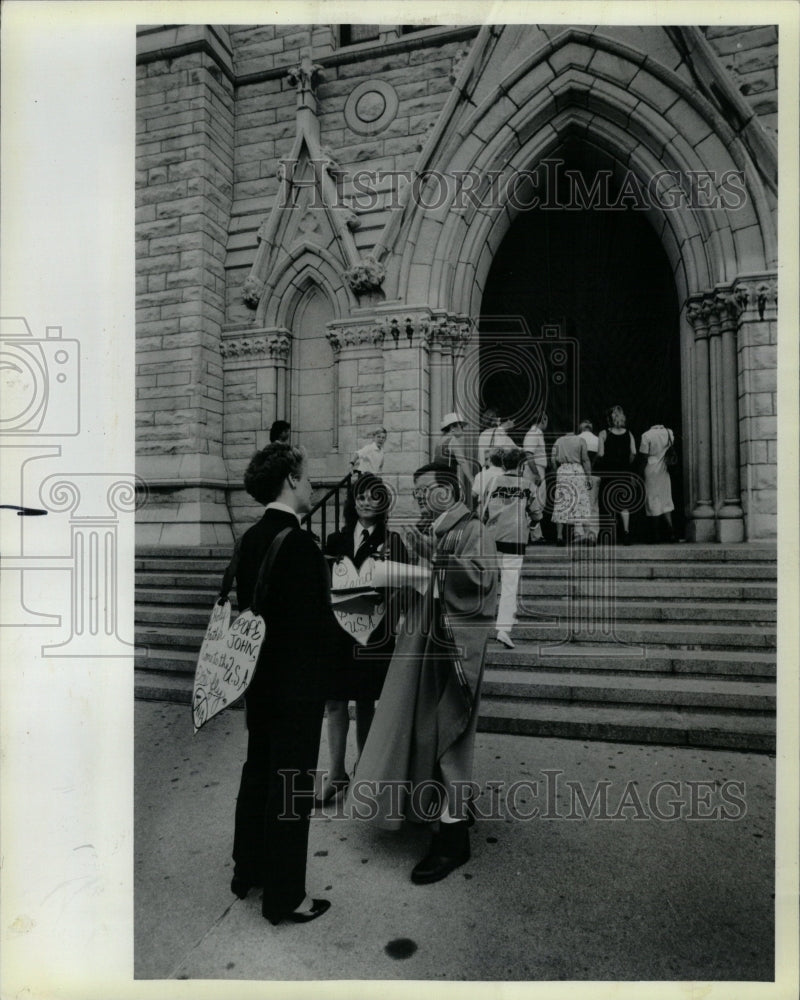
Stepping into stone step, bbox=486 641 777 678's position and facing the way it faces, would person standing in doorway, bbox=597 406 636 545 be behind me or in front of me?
behind

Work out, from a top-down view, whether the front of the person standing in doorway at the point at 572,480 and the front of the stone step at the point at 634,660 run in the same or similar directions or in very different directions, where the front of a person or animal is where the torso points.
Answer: very different directions

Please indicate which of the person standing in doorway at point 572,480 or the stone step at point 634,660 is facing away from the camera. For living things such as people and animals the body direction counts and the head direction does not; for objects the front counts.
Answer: the person standing in doorway

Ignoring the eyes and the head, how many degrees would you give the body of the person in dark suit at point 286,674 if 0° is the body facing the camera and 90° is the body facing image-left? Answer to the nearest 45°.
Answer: approximately 225°

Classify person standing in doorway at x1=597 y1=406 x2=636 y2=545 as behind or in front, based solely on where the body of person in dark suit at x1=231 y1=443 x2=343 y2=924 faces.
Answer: in front

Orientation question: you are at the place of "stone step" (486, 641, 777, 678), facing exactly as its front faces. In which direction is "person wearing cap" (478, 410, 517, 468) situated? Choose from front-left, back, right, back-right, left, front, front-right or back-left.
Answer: back-right

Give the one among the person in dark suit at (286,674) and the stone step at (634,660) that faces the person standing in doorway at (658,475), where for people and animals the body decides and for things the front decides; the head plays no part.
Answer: the person in dark suit

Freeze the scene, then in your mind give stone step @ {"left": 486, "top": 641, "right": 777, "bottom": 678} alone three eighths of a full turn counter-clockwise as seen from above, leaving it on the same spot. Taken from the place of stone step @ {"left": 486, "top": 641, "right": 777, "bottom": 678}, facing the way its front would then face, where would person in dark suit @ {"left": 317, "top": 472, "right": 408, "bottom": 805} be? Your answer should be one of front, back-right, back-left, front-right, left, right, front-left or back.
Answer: back

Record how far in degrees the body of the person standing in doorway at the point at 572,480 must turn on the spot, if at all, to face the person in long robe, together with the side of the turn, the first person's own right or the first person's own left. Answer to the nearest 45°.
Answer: approximately 180°

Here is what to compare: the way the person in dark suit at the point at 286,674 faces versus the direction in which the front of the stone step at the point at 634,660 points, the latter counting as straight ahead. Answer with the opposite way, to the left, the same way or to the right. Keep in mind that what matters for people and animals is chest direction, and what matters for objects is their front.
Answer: the opposite way

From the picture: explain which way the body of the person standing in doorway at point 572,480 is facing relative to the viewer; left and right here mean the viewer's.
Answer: facing away from the viewer

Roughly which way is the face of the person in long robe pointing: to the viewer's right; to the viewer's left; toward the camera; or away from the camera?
to the viewer's left

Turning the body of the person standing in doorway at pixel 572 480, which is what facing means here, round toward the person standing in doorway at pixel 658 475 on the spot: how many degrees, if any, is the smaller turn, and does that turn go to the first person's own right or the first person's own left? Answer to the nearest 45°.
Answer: approximately 90° to the first person's own right
